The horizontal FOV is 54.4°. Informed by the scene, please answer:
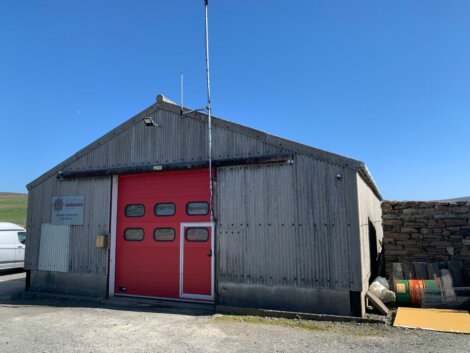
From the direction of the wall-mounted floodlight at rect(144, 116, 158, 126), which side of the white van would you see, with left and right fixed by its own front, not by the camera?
right

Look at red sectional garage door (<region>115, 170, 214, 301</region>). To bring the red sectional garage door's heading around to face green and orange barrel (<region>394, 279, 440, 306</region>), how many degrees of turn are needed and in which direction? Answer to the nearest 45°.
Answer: approximately 45° to its left

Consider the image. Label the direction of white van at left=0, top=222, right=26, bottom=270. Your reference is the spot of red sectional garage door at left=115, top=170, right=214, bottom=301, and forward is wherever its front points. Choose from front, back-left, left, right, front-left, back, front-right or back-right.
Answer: back-right

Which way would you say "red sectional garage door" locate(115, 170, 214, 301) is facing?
toward the camera

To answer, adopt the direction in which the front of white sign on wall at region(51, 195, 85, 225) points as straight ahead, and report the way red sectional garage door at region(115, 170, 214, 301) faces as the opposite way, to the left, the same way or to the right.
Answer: the same way

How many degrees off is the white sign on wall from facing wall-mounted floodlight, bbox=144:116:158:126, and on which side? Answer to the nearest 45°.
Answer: approximately 45° to its left

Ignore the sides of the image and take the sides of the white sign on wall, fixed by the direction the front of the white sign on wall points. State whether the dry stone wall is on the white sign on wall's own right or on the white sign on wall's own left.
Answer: on the white sign on wall's own left

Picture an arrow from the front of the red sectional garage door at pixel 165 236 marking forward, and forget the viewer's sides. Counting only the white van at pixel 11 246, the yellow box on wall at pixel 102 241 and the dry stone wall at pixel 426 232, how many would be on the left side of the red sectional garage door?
1

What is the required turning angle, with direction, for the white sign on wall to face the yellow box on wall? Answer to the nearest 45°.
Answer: approximately 45° to its left

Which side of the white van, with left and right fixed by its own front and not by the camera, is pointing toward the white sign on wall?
right

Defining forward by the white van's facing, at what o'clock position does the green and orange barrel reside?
The green and orange barrel is roughly at 2 o'clock from the white van.
